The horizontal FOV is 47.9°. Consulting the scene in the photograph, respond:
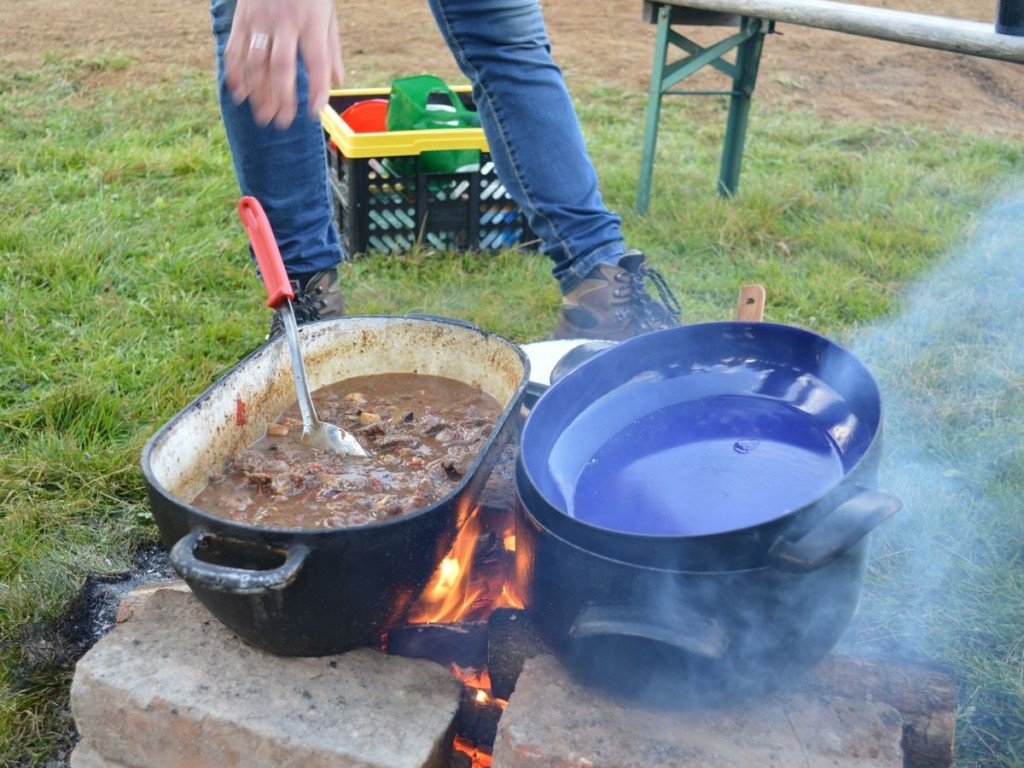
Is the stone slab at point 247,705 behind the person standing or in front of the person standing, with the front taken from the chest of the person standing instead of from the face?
in front

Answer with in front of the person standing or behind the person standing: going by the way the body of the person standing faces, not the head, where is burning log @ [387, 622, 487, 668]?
in front

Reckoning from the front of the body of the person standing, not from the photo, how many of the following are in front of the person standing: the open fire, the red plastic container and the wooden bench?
1

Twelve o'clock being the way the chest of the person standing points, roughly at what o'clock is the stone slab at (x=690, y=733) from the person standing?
The stone slab is roughly at 12 o'clock from the person standing.

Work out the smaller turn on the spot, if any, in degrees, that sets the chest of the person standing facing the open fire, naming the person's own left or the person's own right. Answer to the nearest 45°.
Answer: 0° — they already face it

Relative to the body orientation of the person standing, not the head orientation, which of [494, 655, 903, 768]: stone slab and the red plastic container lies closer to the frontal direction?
the stone slab

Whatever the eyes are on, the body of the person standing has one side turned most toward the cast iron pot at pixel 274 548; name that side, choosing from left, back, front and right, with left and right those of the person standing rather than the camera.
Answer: front

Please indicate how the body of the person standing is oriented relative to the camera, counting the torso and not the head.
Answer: toward the camera

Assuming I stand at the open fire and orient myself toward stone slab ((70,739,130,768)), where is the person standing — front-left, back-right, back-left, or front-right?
back-right

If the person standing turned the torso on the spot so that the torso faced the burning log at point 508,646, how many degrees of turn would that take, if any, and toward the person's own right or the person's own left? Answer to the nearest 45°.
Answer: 0° — they already face it

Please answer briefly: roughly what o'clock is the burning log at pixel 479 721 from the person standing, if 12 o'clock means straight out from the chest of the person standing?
The burning log is roughly at 12 o'clock from the person standing.

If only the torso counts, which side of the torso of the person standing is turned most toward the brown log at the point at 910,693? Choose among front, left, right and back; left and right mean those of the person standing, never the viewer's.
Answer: front
